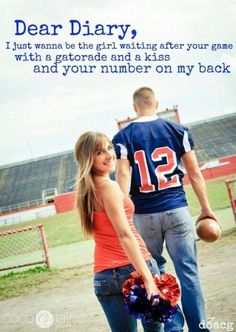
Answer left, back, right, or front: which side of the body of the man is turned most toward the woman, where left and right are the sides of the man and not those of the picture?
back

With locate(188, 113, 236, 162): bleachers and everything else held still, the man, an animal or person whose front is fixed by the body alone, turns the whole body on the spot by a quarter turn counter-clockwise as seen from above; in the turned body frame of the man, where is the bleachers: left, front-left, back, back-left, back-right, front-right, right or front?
right

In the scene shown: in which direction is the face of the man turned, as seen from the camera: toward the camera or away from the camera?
away from the camera

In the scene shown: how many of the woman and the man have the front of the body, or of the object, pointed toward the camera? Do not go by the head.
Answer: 0

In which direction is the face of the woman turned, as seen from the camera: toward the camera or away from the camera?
toward the camera

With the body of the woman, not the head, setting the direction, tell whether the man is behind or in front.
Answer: in front

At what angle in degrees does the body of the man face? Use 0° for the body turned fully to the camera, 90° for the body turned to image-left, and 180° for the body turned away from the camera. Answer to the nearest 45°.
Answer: approximately 180°

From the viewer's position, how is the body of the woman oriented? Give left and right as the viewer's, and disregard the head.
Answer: facing away from the viewer and to the right of the viewer

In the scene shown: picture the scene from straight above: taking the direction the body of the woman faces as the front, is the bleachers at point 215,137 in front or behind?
in front

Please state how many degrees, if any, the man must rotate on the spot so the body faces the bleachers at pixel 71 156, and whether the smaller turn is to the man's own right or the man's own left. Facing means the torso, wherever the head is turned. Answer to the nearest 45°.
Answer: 0° — they already face it
